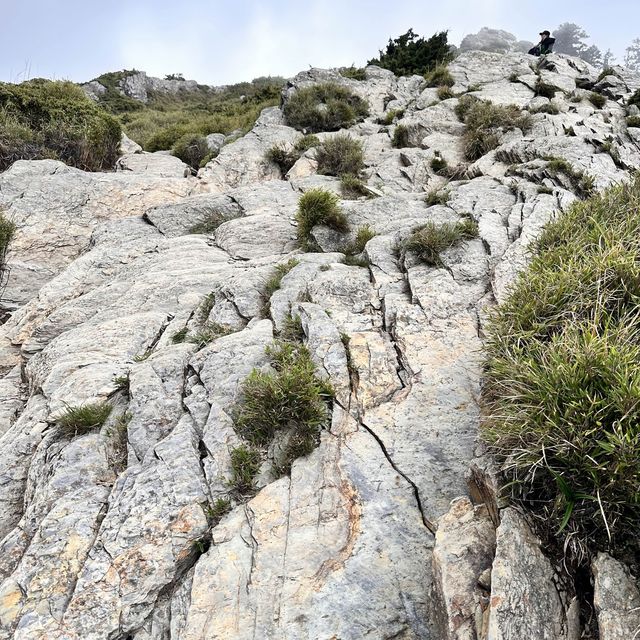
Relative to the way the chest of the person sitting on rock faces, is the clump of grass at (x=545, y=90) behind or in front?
in front

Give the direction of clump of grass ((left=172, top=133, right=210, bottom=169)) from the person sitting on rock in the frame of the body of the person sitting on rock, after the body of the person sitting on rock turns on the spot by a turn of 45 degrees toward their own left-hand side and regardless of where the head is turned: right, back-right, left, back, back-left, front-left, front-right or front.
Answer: front-right

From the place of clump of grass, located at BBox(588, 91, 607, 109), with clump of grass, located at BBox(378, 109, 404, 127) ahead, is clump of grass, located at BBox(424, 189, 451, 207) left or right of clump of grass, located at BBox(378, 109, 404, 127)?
left

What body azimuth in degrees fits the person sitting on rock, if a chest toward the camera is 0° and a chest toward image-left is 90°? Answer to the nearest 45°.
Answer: approximately 45°

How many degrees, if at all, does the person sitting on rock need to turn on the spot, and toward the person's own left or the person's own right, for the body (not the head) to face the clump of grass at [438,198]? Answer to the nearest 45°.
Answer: approximately 45° to the person's own left

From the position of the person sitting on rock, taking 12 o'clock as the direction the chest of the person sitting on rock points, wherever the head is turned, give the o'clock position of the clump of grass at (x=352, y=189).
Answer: The clump of grass is roughly at 11 o'clock from the person sitting on rock.

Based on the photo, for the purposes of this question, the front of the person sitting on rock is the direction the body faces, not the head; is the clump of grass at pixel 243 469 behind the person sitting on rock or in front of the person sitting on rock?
in front

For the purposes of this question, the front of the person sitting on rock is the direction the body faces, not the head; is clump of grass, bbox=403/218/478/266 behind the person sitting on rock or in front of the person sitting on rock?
in front

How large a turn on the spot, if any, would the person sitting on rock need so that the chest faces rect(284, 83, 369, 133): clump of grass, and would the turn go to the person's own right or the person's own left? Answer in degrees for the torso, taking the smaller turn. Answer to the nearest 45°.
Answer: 0° — they already face it
